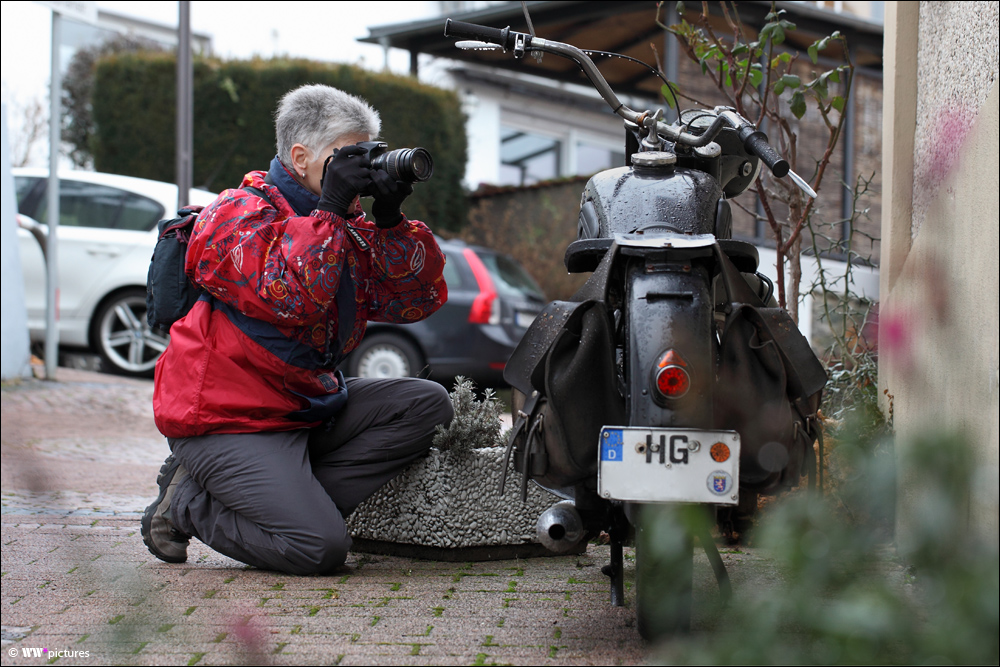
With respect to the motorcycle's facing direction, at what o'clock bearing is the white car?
The white car is roughly at 11 o'clock from the motorcycle.

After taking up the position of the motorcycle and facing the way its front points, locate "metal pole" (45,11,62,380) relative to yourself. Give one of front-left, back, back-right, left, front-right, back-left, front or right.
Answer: front-left

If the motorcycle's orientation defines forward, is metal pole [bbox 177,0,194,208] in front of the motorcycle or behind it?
in front

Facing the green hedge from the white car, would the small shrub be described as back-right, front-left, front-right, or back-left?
back-right

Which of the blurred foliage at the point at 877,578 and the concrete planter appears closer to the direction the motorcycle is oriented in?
the concrete planter

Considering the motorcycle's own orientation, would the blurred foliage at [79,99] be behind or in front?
in front

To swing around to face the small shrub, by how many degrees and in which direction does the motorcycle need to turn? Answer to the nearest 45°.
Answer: approximately 45° to its left

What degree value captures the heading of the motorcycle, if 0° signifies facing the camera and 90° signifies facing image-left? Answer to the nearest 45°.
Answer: approximately 180°
